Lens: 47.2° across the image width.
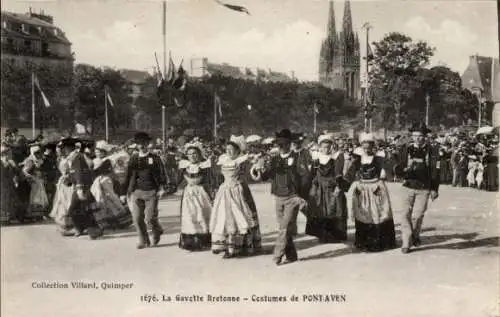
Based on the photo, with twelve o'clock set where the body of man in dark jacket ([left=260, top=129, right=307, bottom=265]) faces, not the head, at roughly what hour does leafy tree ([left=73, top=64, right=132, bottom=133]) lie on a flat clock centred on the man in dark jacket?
The leafy tree is roughly at 4 o'clock from the man in dark jacket.

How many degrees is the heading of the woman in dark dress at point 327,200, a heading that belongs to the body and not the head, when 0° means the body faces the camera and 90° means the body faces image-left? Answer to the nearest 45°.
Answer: approximately 0°

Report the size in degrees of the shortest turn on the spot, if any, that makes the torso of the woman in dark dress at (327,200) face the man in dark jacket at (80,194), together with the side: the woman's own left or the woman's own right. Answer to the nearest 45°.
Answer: approximately 90° to the woman's own right

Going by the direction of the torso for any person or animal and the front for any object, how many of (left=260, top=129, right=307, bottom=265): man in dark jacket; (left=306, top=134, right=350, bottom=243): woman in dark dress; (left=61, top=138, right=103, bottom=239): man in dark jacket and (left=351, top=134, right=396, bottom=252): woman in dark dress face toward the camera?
3
